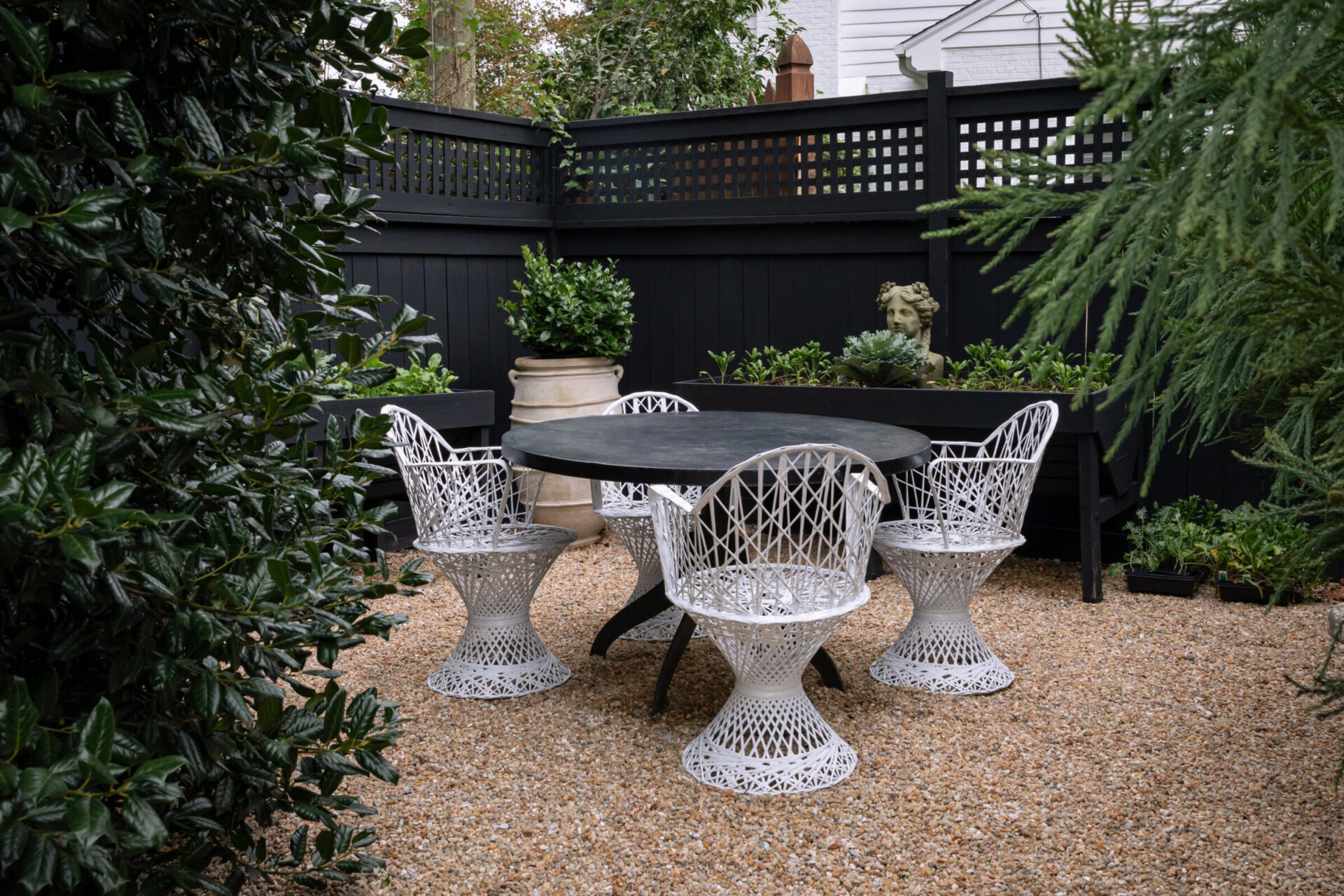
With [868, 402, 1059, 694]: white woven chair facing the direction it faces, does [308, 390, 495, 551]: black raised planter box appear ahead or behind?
ahead

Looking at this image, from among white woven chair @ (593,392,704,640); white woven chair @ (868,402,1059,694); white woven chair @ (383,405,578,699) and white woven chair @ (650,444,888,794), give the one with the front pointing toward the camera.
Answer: white woven chair @ (593,392,704,640)

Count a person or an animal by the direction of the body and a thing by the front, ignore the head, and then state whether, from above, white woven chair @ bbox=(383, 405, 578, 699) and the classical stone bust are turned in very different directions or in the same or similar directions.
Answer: very different directions

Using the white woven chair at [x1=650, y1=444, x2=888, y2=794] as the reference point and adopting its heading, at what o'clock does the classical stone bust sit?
The classical stone bust is roughly at 2 o'clock from the white woven chair.

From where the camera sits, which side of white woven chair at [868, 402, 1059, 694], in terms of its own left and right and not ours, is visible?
left

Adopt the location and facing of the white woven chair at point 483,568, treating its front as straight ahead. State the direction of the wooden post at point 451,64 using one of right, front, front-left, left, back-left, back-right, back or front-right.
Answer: left

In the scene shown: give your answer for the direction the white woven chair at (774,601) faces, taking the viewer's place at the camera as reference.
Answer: facing away from the viewer and to the left of the viewer

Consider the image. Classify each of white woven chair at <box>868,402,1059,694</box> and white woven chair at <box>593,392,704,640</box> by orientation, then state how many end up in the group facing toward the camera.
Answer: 1

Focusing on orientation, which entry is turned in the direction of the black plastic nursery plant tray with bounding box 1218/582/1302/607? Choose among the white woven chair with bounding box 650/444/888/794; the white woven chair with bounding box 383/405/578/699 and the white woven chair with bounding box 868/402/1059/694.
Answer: the white woven chair with bounding box 383/405/578/699

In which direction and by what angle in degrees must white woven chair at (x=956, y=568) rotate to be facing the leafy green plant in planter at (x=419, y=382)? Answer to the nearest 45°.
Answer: approximately 45° to its right

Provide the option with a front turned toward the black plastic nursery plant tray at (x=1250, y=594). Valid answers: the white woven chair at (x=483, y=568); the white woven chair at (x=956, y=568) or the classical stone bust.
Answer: the white woven chair at (x=483, y=568)

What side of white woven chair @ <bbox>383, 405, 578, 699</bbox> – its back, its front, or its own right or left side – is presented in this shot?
right
